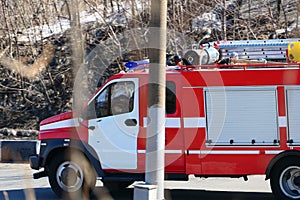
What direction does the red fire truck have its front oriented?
to the viewer's left

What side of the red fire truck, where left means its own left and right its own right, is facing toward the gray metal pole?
left

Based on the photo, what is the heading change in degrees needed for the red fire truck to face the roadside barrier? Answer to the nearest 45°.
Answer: approximately 45° to its right
